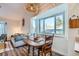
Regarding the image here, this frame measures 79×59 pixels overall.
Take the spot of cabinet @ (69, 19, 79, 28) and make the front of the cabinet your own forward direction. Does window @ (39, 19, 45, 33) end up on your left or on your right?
on your right
